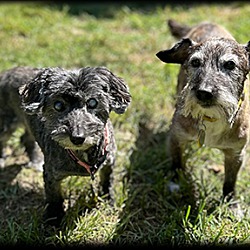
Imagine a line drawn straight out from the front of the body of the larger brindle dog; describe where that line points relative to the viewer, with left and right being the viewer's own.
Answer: facing the viewer

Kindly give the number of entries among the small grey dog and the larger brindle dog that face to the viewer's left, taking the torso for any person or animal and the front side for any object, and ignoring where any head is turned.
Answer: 0

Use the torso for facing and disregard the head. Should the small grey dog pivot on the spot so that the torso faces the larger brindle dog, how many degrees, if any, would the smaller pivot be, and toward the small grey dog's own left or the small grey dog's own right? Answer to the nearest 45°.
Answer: approximately 45° to the small grey dog's own left

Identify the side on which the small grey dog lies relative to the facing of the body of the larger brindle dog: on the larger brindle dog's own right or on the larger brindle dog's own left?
on the larger brindle dog's own right

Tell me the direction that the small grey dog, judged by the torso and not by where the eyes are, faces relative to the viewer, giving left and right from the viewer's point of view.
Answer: facing the viewer and to the right of the viewer
